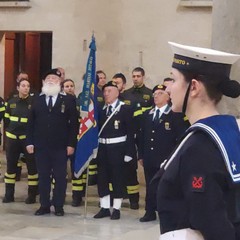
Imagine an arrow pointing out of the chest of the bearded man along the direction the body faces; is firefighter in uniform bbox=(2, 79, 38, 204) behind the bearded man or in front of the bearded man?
behind

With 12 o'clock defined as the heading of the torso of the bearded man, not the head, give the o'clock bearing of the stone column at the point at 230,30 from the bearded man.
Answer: The stone column is roughly at 8 o'clock from the bearded man.

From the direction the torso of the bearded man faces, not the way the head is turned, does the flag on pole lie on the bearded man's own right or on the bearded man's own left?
on the bearded man's own left

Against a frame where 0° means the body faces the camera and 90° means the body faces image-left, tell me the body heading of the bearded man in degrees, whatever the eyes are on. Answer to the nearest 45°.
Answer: approximately 0°
